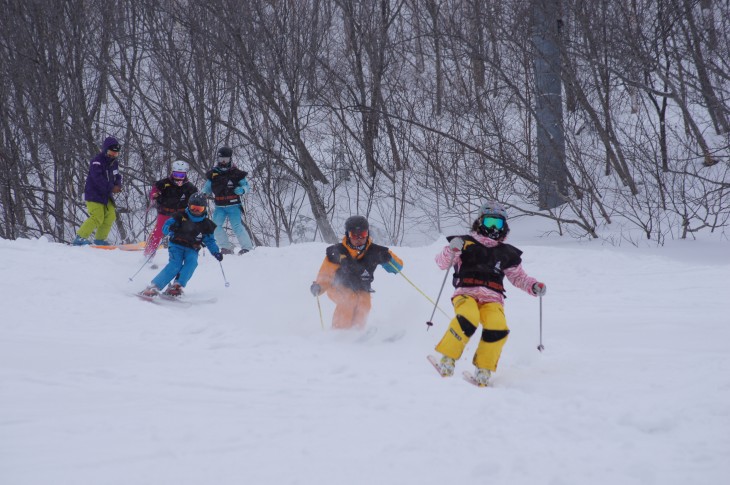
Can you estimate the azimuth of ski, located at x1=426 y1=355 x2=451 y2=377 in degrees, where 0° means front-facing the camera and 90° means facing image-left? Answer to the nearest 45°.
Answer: approximately 45°

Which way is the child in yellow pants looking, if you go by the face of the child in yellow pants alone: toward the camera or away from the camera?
toward the camera

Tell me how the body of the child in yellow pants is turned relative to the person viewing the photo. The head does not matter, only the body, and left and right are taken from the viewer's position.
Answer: facing the viewer

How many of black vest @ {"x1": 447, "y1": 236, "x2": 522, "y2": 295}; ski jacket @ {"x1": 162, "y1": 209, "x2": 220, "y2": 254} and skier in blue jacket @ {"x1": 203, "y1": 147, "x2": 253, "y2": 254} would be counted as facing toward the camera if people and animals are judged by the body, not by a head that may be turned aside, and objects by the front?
3

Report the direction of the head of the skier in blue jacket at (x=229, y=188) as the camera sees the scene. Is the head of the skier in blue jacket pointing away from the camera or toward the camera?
toward the camera

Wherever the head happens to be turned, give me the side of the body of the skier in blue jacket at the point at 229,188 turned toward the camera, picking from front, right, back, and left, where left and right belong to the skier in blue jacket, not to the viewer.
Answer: front

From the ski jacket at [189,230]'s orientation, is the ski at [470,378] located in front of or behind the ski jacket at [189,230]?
in front

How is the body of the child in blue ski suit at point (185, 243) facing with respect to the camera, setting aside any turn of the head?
toward the camera

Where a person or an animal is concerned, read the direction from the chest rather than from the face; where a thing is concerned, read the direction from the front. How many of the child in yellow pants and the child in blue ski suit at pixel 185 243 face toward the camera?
2
